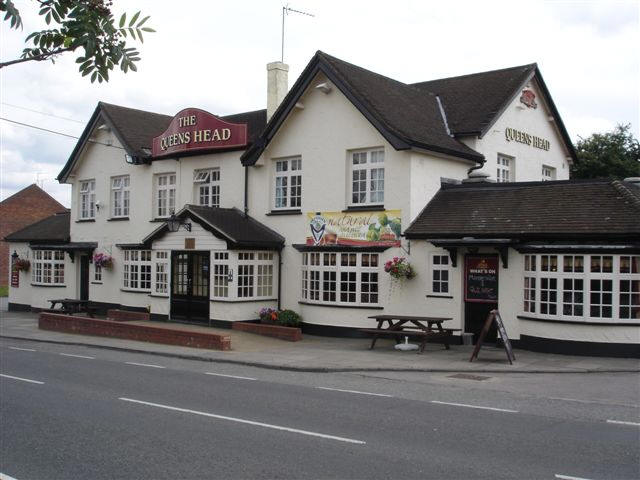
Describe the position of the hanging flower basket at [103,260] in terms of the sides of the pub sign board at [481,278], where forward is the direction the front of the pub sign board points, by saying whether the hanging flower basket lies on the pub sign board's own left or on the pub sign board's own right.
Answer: on the pub sign board's own right

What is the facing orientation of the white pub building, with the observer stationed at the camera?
facing the viewer and to the left of the viewer

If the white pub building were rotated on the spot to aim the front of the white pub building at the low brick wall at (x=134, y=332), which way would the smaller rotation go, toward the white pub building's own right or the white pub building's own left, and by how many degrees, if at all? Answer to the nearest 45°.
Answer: approximately 45° to the white pub building's own right

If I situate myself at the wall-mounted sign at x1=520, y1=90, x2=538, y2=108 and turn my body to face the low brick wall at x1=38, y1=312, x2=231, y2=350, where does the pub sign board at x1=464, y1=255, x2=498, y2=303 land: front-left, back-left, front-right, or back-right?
front-left

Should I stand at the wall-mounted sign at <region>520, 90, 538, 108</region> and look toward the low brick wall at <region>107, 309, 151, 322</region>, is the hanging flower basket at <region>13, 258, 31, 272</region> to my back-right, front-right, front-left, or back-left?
front-right

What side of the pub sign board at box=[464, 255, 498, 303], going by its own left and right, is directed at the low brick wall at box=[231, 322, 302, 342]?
right

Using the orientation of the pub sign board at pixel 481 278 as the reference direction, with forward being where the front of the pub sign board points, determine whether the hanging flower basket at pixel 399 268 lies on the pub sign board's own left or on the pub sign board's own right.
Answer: on the pub sign board's own right

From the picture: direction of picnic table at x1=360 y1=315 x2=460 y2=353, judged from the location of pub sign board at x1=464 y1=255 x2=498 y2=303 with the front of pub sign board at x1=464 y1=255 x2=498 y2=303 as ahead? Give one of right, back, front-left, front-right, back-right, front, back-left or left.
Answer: front-right

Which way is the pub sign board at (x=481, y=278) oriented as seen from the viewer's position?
toward the camera

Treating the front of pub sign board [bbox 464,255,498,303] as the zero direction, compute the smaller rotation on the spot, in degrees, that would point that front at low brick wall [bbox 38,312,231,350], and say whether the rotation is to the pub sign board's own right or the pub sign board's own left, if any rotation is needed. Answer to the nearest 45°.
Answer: approximately 90° to the pub sign board's own right
